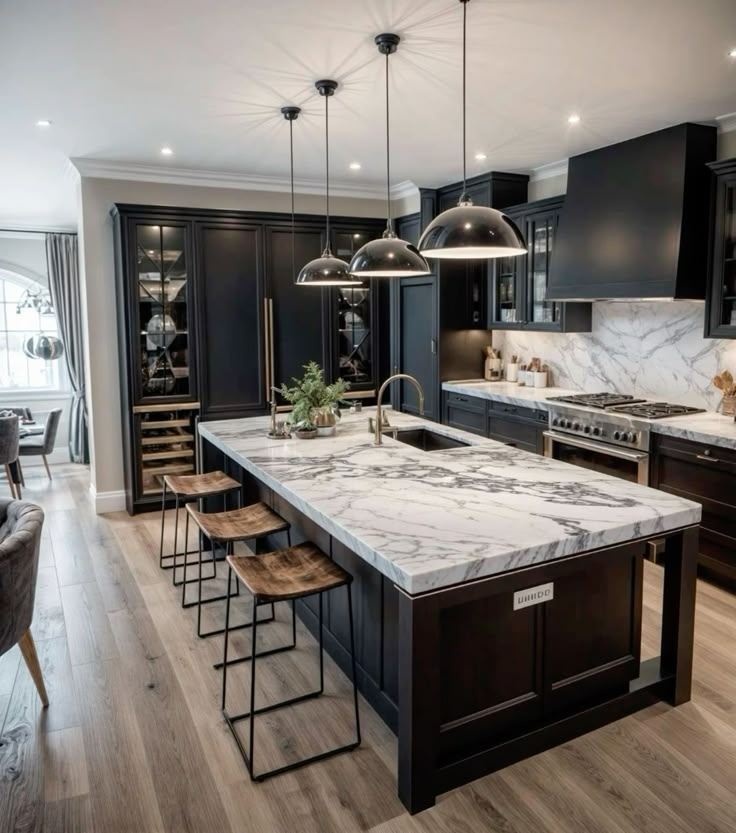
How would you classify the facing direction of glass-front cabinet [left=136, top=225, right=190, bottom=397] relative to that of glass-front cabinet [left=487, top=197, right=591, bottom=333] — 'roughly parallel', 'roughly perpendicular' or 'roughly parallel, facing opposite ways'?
roughly perpendicular

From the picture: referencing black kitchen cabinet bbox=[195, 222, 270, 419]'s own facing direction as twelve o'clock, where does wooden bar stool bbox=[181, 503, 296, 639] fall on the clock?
The wooden bar stool is roughly at 12 o'clock from the black kitchen cabinet.

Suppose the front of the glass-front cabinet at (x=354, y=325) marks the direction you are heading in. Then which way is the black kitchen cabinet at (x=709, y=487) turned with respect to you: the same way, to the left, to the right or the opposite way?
to the right

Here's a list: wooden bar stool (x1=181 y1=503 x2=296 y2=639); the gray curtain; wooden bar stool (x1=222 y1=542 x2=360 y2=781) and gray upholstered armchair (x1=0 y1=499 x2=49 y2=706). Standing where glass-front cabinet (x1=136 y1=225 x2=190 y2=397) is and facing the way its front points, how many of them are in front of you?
3

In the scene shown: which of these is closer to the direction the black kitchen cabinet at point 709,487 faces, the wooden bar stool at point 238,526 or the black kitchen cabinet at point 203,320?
the wooden bar stool

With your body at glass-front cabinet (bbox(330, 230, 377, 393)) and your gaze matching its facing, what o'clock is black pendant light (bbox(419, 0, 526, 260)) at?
The black pendant light is roughly at 12 o'clock from the glass-front cabinet.

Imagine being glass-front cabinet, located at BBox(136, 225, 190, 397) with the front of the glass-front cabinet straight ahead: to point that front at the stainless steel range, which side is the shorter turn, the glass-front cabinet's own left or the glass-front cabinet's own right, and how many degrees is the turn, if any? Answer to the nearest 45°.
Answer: approximately 45° to the glass-front cabinet's own left

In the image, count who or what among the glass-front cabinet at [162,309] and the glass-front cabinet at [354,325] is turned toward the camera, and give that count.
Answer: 2

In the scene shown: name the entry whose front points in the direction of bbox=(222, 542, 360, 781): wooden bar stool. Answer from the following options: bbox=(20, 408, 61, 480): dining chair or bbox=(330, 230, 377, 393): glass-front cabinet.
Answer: the glass-front cabinet

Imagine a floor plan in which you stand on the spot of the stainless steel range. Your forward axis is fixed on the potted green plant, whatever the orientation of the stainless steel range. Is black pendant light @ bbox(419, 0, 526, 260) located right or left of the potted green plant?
left
